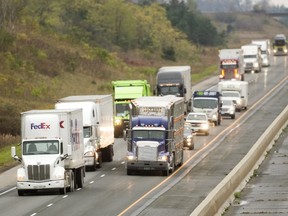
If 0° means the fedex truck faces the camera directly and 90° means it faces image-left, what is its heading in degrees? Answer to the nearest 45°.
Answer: approximately 0°
